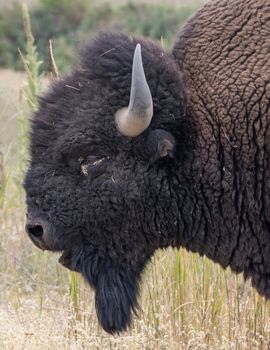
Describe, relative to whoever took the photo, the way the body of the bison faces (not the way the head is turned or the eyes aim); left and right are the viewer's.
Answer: facing to the left of the viewer
